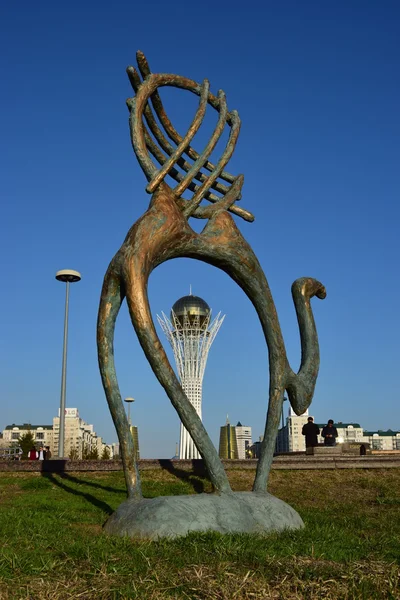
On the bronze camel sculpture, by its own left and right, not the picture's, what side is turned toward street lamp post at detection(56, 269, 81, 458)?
left

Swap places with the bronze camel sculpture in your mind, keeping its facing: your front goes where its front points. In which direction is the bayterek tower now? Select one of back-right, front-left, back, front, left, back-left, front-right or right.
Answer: left

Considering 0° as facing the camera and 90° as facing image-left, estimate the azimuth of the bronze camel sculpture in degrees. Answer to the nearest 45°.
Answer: approximately 270°
